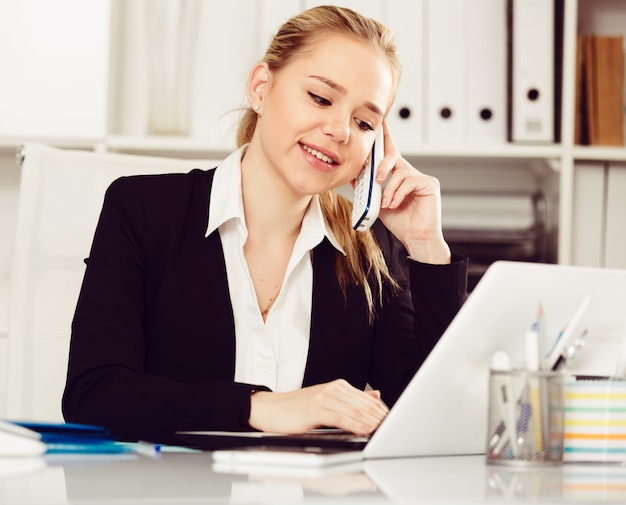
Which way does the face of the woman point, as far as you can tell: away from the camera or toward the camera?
toward the camera

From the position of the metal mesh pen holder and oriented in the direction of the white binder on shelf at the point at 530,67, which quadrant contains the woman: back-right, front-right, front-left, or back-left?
front-left

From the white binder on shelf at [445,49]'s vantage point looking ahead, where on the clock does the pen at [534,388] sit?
The pen is roughly at 12 o'clock from the white binder on shelf.

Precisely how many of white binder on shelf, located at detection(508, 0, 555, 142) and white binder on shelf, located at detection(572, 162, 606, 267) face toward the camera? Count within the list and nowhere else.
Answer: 2

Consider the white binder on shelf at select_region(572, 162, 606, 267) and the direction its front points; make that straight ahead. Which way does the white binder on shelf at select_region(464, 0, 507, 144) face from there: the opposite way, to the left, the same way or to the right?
the same way

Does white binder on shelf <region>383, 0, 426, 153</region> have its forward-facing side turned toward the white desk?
yes

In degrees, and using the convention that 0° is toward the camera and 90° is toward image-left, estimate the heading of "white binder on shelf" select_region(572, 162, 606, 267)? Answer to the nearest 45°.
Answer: approximately 0°

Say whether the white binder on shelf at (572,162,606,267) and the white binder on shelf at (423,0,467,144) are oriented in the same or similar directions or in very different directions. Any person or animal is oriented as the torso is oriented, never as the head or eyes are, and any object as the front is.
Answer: same or similar directions

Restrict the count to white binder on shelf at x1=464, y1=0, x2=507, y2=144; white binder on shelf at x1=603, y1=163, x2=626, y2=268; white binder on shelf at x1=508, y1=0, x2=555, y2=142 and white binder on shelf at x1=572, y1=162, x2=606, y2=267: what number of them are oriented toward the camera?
4

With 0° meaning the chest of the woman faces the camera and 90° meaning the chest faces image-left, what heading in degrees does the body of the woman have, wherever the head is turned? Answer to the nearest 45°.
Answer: approximately 315°

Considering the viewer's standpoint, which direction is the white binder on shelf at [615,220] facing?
facing the viewer

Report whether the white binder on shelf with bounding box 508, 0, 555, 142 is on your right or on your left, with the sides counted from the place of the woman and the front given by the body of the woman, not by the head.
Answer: on your left

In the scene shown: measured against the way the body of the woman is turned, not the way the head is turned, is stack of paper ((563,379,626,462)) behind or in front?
in front

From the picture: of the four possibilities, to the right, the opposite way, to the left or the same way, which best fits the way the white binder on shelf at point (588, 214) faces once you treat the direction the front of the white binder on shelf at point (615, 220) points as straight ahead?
the same way

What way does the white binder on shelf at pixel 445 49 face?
toward the camera

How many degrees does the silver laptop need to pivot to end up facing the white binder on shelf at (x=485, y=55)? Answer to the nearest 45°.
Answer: approximately 45° to its right

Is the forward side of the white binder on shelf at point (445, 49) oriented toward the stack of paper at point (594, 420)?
yes

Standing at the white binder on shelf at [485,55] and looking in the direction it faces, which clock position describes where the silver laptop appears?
The silver laptop is roughly at 12 o'clock from the white binder on shelf.

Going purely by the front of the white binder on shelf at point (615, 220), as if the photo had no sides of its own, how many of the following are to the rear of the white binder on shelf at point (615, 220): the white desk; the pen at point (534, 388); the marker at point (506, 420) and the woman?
0

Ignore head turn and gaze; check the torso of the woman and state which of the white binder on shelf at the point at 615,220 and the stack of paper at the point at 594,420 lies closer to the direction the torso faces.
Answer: the stack of paper

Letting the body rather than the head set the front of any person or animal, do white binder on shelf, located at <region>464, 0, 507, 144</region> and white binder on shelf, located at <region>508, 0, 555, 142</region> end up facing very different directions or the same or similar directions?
same or similar directions

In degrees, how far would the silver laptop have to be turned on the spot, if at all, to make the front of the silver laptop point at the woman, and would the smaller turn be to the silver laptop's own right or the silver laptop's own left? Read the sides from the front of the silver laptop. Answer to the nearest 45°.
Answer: approximately 45° to the silver laptop's own right

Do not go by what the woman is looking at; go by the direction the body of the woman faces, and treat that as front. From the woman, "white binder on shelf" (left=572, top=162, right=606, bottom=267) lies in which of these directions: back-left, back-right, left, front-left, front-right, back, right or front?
left

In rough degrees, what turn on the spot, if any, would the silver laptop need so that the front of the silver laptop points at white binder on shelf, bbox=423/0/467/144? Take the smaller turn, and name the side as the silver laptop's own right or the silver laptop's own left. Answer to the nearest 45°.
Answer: approximately 45° to the silver laptop's own right
